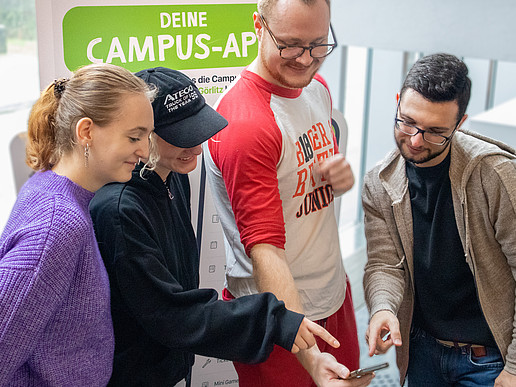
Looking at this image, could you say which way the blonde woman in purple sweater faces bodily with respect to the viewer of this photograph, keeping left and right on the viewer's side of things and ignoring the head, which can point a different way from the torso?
facing to the right of the viewer

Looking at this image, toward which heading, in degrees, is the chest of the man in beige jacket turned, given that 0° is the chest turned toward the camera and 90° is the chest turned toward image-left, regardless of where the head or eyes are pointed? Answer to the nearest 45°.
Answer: approximately 45°

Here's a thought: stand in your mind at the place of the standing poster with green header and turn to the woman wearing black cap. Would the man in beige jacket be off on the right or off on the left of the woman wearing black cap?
left

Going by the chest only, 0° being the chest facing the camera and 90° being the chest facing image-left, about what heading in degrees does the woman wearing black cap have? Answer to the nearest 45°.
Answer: approximately 315°

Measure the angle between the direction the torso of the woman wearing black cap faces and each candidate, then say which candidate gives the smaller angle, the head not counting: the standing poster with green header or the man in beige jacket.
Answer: the man in beige jacket

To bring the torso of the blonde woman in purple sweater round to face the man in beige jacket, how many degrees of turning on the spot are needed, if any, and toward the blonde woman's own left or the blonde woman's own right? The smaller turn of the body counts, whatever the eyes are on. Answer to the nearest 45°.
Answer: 0° — they already face them

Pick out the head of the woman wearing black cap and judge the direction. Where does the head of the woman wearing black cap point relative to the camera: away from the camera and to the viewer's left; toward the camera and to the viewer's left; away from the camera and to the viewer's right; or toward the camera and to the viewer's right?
toward the camera and to the viewer's right

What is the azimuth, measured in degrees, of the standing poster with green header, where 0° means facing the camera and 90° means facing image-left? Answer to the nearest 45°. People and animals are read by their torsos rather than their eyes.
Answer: approximately 0°
